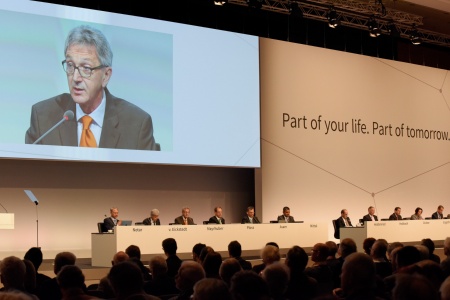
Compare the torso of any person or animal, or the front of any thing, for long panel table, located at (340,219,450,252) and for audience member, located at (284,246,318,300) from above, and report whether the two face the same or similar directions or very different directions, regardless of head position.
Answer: very different directions

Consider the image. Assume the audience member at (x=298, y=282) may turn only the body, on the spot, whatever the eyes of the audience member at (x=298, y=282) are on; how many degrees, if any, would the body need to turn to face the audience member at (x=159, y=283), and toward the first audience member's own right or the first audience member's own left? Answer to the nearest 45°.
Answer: approximately 90° to the first audience member's own left

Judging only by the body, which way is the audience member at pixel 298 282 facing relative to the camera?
away from the camera

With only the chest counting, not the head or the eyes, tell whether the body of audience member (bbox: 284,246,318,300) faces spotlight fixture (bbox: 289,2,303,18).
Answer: yes

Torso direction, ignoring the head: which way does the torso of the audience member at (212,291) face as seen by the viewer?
away from the camera

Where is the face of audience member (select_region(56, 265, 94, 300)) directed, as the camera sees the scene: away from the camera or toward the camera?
away from the camera

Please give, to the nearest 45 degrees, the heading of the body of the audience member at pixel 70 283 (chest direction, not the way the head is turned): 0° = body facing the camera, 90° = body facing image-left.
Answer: approximately 180°

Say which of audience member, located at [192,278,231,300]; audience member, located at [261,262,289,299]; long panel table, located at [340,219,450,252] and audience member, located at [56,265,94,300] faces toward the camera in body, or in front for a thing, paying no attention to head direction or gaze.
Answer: the long panel table

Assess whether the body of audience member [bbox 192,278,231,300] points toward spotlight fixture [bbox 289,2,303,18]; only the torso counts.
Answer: yes
